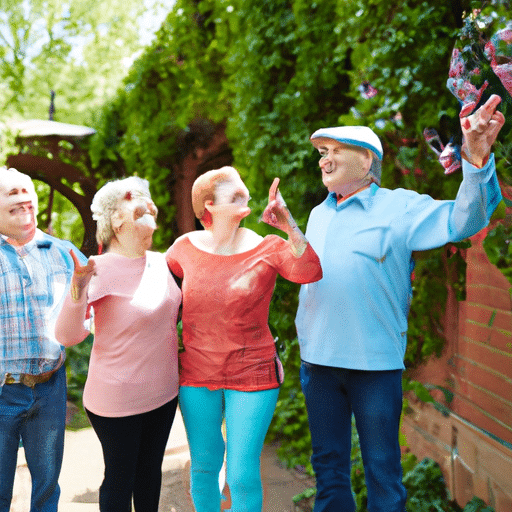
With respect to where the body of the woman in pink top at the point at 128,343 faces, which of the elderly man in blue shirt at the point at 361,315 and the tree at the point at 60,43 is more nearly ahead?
the elderly man in blue shirt

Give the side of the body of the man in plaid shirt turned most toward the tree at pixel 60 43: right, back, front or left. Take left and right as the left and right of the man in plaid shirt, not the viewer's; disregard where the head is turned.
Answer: back

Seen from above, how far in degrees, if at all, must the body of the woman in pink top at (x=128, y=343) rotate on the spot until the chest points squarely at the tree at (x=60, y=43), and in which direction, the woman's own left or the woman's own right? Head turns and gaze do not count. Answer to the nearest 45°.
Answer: approximately 135° to the woman's own left

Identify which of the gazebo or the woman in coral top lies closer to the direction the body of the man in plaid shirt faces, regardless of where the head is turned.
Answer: the woman in coral top

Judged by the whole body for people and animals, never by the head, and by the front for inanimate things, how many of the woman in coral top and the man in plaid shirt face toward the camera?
2

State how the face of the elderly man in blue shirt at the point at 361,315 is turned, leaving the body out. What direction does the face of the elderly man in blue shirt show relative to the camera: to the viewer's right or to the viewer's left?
to the viewer's left

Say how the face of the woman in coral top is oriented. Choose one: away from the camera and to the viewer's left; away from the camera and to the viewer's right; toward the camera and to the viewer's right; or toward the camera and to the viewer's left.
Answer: toward the camera and to the viewer's right

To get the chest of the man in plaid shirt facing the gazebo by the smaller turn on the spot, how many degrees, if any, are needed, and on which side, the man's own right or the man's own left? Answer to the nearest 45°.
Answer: approximately 180°
